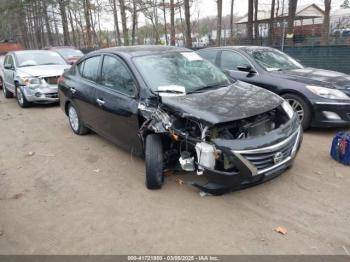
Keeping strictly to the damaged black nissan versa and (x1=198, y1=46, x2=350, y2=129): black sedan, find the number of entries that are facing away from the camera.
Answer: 0

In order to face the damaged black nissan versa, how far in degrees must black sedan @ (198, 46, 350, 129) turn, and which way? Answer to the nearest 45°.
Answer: approximately 90° to its right

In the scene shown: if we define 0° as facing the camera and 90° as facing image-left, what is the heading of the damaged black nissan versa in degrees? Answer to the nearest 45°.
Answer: approximately 315°

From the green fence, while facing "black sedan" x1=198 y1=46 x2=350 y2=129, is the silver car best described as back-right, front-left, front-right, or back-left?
front-right

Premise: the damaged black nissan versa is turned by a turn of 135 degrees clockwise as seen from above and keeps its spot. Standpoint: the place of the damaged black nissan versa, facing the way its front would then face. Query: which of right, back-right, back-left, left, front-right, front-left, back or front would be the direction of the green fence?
back-right

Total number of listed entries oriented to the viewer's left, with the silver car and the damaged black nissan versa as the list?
0

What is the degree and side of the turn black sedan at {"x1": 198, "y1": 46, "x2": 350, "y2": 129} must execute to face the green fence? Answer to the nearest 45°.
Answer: approximately 135° to its left

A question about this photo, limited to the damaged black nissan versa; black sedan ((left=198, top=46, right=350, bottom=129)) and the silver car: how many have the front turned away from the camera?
0

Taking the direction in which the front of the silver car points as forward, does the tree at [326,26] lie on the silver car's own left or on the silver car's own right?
on the silver car's own left

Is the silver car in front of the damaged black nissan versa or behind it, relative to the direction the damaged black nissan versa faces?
behind
